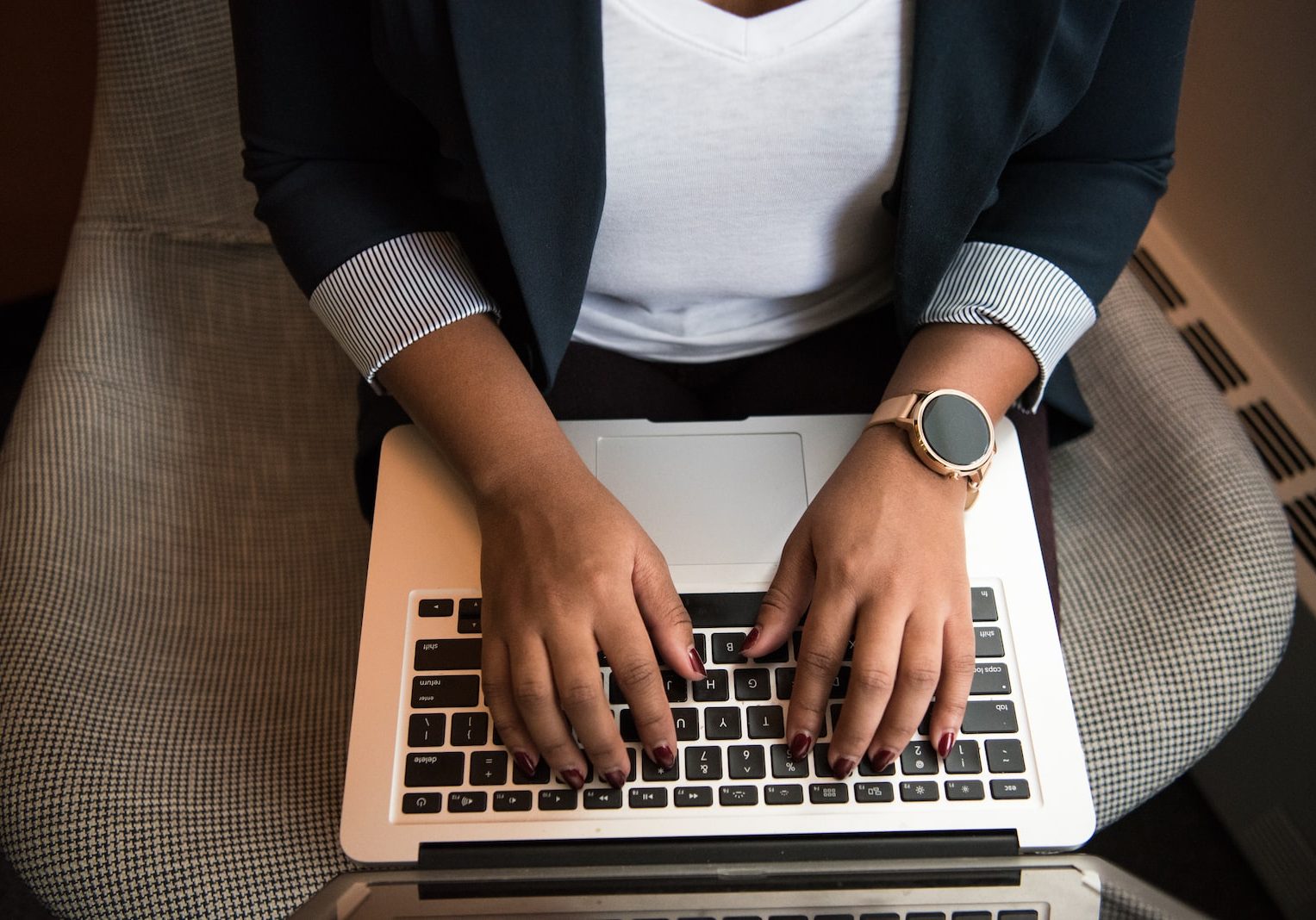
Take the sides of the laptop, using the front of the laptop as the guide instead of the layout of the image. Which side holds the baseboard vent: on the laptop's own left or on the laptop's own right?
on the laptop's own right

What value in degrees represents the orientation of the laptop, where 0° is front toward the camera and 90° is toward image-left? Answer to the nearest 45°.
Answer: approximately 180°
